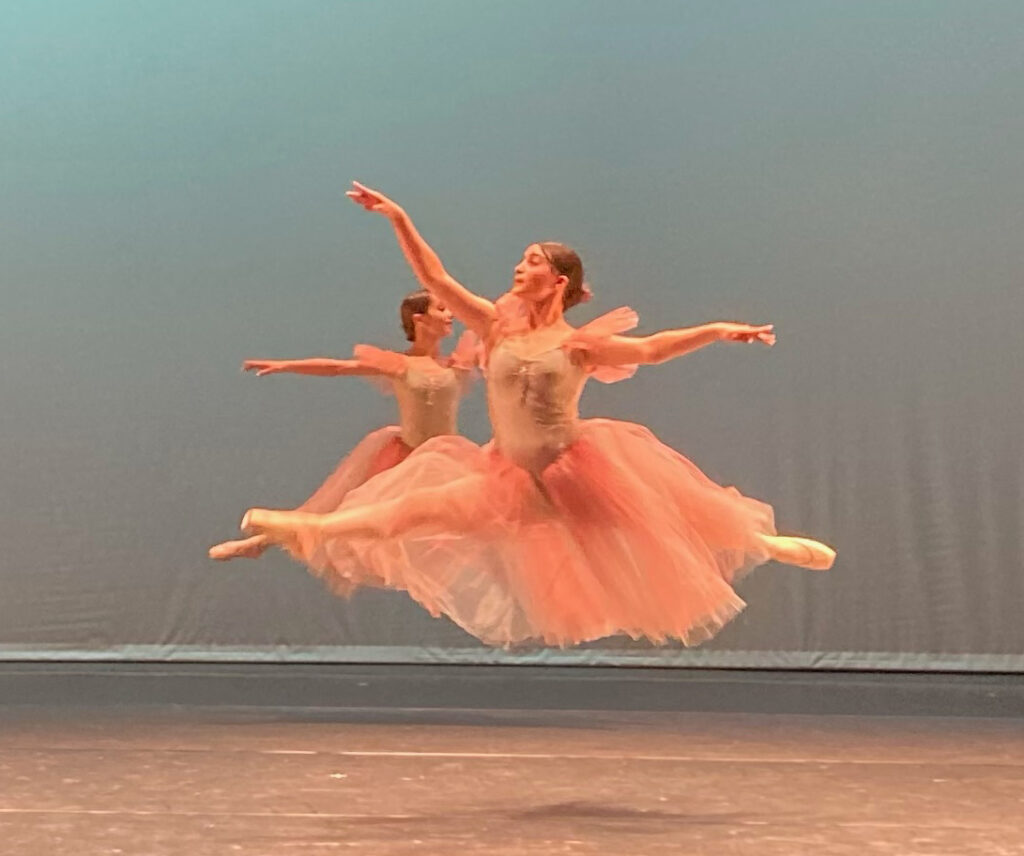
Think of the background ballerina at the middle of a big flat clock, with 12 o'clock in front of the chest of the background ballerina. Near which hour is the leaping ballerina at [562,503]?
The leaping ballerina is roughly at 1 o'clock from the background ballerina.

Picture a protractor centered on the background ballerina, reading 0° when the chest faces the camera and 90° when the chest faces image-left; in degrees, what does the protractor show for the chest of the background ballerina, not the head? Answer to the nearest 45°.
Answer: approximately 315°

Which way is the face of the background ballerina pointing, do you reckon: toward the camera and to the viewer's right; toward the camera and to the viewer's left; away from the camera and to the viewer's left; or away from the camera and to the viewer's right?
toward the camera and to the viewer's right
